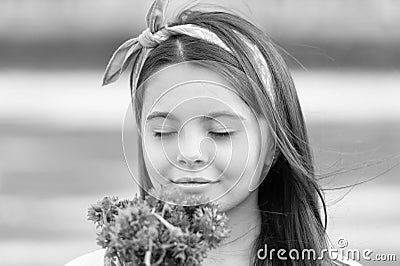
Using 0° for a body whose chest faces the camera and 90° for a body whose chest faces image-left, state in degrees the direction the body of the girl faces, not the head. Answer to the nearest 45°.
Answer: approximately 0°
